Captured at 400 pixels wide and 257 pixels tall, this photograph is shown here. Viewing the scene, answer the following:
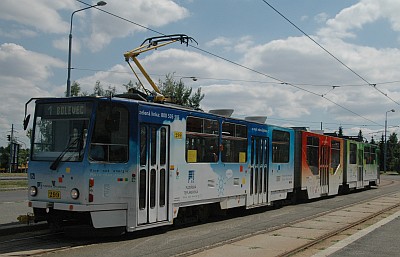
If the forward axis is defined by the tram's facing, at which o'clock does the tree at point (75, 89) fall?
The tree is roughly at 4 o'clock from the tram.

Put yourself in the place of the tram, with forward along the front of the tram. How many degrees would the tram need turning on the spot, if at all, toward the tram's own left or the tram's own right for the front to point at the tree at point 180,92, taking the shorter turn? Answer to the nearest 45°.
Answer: approximately 135° to the tram's own right

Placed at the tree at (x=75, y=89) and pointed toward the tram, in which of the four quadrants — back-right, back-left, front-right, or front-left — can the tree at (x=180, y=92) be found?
front-left

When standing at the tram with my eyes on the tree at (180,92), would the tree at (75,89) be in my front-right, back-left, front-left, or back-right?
front-left

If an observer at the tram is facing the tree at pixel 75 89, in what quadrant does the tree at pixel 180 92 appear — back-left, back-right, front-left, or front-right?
front-right
